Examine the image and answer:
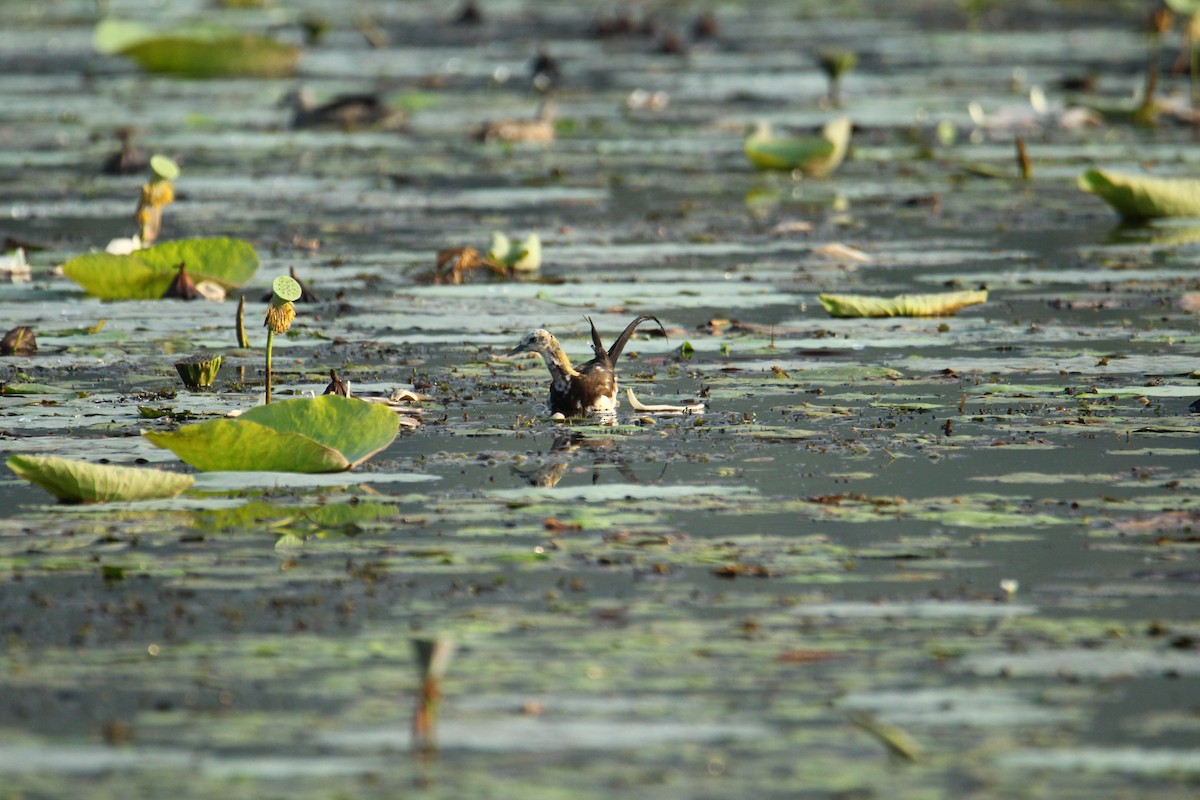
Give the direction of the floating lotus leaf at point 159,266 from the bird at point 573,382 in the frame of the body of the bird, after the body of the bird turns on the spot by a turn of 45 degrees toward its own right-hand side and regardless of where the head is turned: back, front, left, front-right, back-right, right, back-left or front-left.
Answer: front

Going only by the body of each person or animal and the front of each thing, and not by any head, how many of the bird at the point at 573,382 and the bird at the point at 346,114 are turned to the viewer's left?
2

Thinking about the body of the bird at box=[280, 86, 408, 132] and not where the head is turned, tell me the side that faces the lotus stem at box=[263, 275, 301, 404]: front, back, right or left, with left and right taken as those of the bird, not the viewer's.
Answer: left

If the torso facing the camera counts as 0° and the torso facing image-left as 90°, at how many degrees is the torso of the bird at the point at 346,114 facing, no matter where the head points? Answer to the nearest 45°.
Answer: approximately 90°

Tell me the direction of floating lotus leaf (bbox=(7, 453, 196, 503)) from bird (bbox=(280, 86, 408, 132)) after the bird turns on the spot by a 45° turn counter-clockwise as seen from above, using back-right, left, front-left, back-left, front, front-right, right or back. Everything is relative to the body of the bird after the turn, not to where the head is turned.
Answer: front-left

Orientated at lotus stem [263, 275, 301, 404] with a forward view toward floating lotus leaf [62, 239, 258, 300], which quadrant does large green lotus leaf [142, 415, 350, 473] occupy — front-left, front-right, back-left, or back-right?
back-left

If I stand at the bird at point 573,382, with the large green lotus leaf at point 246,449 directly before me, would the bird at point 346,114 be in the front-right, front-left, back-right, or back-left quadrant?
back-right

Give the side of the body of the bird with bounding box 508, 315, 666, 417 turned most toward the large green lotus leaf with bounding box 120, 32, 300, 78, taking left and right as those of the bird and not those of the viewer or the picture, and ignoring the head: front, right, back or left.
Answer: right

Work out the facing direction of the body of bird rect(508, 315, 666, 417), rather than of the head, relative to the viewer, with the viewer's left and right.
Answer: facing to the left of the viewer

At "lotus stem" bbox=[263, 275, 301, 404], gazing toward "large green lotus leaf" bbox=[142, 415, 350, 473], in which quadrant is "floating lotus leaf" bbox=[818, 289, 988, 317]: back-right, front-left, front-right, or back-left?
back-left
